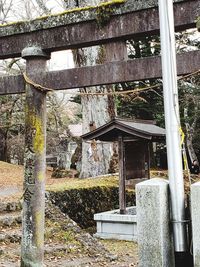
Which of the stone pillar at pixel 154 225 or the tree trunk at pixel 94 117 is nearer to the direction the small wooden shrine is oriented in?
the stone pillar

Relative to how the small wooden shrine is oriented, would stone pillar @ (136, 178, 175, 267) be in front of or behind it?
in front

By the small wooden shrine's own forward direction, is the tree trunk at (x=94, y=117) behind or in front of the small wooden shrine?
behind

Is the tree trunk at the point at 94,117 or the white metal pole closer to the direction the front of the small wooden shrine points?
the white metal pole

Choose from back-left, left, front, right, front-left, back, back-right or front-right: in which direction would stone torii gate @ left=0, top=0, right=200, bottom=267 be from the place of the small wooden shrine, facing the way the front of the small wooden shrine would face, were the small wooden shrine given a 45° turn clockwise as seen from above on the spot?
front

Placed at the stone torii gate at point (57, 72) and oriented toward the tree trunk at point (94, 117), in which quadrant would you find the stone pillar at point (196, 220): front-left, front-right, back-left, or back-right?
back-right
